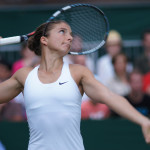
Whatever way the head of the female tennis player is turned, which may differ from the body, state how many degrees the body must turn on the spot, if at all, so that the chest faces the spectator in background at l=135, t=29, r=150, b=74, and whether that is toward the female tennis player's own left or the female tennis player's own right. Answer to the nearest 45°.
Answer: approximately 135° to the female tennis player's own left

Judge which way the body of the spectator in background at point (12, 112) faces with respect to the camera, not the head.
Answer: toward the camera

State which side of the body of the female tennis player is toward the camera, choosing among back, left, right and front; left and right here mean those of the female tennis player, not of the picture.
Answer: front

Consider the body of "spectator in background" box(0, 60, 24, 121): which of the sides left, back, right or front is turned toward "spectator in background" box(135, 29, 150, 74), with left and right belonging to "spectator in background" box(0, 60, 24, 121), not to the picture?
left

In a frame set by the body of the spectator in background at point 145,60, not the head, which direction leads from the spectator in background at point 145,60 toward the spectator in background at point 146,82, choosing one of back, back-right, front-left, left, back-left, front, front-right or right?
front

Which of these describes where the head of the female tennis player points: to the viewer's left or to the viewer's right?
to the viewer's right

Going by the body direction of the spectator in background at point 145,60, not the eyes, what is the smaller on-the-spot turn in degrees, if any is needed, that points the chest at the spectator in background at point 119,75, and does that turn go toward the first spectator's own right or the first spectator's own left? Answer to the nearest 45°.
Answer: approximately 45° to the first spectator's own right

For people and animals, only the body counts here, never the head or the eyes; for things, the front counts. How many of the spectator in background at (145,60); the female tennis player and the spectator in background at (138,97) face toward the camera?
3

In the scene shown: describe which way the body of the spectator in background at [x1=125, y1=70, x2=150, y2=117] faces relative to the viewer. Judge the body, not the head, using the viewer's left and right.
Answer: facing the viewer

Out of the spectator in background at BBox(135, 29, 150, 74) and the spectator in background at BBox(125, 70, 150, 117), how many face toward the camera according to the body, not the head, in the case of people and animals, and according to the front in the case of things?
2
